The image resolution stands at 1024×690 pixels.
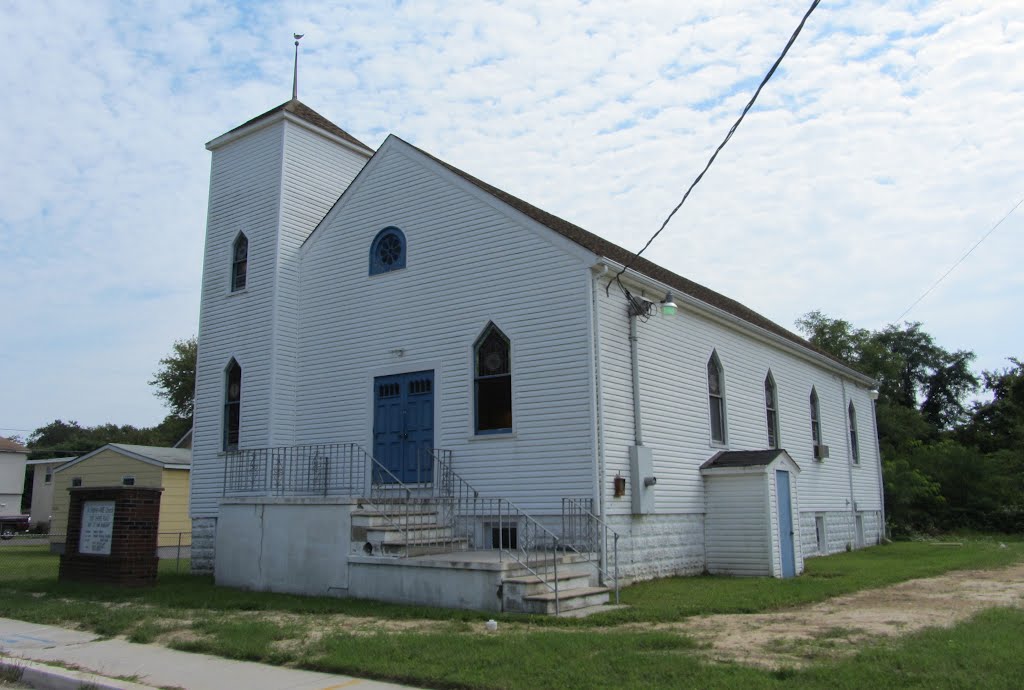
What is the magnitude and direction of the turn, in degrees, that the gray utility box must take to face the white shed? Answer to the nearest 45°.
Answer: approximately 90° to its left

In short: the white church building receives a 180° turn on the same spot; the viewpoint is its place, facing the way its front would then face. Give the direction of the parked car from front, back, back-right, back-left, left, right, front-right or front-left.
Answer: left

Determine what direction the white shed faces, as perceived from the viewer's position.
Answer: facing the viewer and to the right of the viewer

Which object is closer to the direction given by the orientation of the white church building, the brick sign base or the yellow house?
the brick sign base

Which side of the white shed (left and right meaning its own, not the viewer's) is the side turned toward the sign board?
right

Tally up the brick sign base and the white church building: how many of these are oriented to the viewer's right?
0

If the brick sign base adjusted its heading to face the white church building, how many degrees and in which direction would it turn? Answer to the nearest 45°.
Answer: approximately 135° to its left

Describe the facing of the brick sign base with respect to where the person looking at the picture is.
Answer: facing the viewer and to the left of the viewer

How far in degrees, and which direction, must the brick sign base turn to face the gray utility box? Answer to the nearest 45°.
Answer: approximately 90° to its left

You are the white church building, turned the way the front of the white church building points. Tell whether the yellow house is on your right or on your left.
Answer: on your right

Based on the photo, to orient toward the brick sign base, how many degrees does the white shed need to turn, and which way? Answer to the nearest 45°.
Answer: approximately 90° to its right
